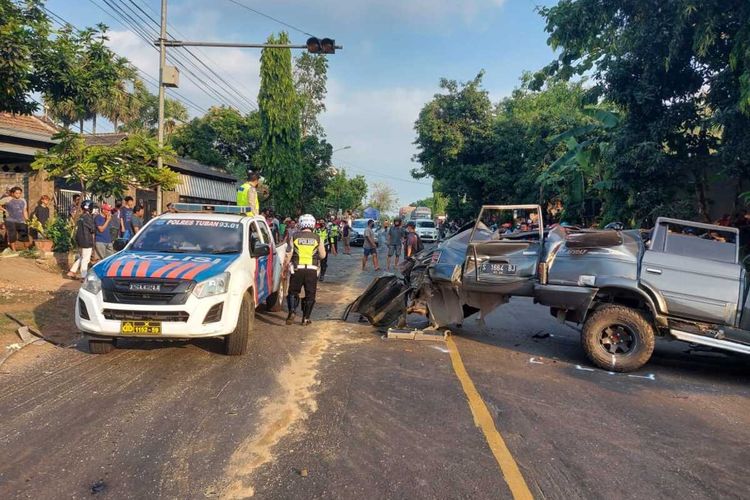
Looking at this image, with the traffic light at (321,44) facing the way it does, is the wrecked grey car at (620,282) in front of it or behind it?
in front

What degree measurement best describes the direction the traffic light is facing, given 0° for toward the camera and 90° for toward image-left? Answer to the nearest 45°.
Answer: approximately 0°

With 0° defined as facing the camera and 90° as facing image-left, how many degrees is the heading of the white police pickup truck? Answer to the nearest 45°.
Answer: approximately 45°

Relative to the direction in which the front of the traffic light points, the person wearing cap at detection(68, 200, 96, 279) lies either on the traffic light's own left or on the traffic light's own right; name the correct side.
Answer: on the traffic light's own right

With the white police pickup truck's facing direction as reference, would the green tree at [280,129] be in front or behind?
behind
